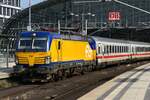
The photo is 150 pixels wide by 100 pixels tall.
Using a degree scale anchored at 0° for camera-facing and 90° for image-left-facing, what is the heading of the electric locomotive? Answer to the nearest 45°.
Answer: approximately 45°
